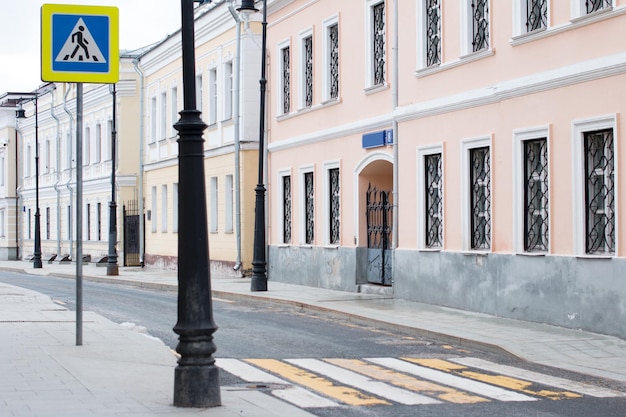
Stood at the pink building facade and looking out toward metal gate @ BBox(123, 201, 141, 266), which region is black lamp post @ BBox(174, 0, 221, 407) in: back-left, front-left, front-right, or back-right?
back-left

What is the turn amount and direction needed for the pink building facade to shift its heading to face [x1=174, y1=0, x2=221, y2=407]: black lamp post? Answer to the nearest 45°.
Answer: approximately 45° to its left

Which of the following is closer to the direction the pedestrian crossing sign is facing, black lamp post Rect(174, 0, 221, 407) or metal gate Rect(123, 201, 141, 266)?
the black lamp post

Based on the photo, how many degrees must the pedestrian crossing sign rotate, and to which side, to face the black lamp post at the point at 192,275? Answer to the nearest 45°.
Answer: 0° — it already faces it

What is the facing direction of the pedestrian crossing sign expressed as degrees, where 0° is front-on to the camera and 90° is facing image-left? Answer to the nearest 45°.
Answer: approximately 0°

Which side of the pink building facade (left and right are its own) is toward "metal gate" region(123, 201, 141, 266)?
right

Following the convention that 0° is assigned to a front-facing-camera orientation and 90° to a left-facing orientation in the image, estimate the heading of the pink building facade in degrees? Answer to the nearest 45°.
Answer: approximately 45°

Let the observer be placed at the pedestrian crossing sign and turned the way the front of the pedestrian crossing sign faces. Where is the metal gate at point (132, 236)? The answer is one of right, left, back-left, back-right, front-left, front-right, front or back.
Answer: back
